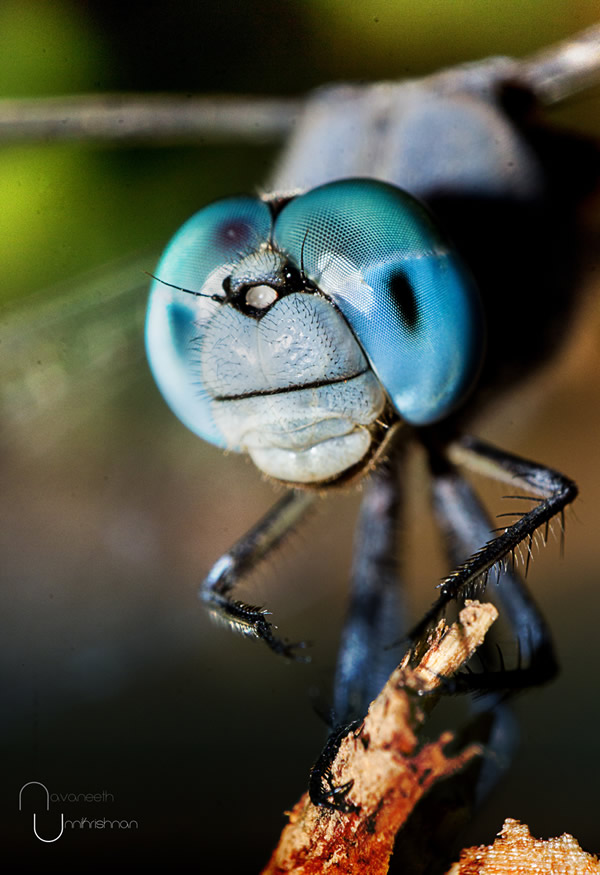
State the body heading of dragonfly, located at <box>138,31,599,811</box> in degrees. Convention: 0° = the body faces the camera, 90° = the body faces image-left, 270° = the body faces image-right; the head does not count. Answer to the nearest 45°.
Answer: approximately 45°
